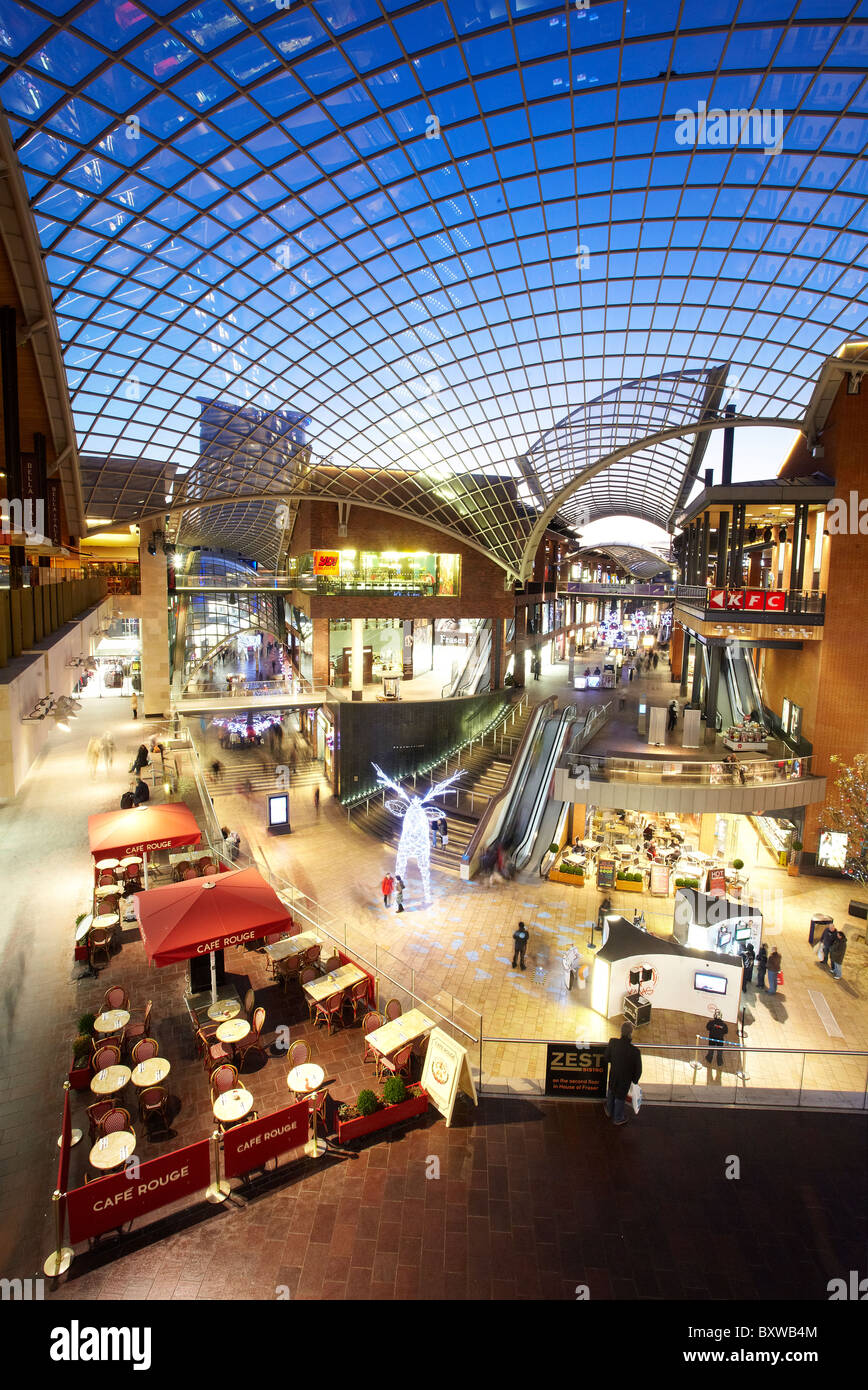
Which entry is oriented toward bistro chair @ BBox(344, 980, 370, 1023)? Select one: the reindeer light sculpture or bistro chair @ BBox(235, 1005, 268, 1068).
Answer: the reindeer light sculpture

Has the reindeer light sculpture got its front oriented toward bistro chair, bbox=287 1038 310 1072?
yes

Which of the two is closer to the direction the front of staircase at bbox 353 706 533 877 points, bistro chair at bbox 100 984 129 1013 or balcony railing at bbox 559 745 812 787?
the bistro chair

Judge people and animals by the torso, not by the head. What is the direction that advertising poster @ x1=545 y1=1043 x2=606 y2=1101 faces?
toward the camera

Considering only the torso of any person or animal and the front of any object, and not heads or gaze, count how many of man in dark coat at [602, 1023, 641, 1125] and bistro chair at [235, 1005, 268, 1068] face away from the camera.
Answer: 1

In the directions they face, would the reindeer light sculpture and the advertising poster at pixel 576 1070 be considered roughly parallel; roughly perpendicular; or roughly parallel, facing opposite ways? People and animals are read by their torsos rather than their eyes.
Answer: roughly parallel

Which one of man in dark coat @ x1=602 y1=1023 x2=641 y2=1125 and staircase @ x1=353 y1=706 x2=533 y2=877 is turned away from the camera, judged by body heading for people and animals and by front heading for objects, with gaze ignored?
the man in dark coat

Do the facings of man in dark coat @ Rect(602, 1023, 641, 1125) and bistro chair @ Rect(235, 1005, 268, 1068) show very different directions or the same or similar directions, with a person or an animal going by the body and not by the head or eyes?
very different directions

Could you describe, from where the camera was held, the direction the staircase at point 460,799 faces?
facing the viewer and to the left of the viewer

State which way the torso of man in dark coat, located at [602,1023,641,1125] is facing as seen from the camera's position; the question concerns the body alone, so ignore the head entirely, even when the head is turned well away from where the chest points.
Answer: away from the camera

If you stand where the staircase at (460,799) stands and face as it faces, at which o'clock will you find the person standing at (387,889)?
The person standing is roughly at 11 o'clock from the staircase.

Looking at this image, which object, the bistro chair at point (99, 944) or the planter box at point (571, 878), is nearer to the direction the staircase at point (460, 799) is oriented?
the bistro chair

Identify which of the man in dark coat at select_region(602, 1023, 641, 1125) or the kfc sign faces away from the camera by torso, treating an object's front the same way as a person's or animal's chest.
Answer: the man in dark coat

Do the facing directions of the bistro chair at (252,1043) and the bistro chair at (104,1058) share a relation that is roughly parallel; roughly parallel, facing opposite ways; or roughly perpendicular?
roughly perpendicular

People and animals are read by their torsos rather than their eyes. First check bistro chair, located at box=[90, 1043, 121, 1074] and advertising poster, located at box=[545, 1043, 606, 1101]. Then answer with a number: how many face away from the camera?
0

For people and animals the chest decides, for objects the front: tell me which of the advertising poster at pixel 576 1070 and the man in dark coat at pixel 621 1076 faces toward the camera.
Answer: the advertising poster
